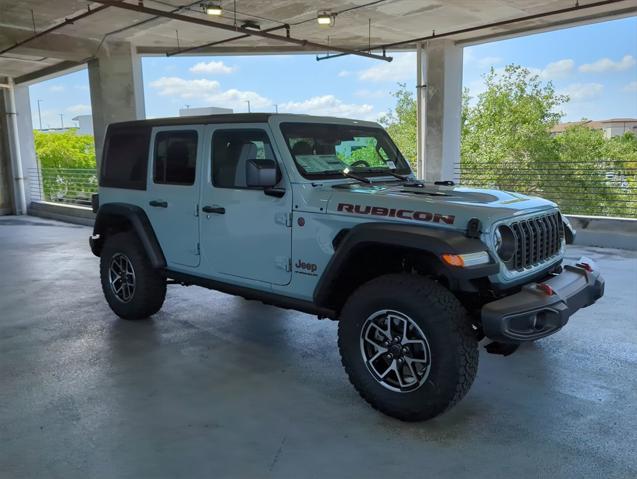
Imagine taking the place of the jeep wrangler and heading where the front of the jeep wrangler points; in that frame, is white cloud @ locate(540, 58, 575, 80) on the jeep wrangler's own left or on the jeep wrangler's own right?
on the jeep wrangler's own left

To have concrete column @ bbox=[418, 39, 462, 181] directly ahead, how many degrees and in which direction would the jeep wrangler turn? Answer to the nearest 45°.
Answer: approximately 135° to its left

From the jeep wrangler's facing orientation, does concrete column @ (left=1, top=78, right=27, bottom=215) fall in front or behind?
behind

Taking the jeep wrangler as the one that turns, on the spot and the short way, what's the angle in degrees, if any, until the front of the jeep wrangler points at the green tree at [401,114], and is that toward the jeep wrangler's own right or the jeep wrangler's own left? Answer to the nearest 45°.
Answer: approximately 135° to the jeep wrangler's own left

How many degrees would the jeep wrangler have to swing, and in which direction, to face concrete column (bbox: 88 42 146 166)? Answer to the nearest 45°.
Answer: approximately 180°

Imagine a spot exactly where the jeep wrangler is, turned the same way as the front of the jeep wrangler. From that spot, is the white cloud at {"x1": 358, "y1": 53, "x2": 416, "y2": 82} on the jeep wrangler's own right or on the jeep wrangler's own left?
on the jeep wrangler's own left

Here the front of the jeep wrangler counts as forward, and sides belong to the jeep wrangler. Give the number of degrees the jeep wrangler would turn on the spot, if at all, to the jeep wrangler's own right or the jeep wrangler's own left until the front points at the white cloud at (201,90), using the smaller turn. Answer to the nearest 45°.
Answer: approximately 135° to the jeep wrangler's own left

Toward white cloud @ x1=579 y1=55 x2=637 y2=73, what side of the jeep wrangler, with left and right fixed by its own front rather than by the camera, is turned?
left

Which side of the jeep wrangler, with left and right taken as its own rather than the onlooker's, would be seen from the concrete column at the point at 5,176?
back

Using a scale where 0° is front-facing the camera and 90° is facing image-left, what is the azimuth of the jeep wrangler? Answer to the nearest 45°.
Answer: approximately 315°

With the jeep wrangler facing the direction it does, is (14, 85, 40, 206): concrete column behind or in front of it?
behind

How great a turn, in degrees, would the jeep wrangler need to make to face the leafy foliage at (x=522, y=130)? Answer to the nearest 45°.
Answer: approximately 135° to its left
